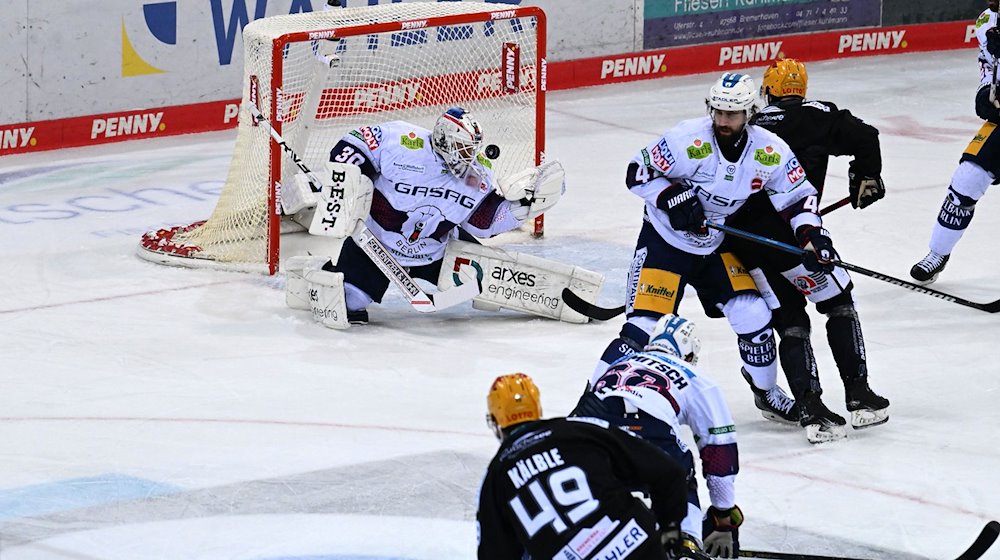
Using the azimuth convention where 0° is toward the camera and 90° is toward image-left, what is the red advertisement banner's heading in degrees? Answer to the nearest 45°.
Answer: approximately 0°

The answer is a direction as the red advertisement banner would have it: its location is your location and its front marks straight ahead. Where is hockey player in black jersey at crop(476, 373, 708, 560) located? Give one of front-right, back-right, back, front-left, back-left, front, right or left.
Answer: front

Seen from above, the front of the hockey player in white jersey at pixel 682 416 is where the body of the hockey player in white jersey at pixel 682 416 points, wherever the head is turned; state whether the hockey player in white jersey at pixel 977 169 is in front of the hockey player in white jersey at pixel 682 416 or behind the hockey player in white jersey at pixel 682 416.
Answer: in front

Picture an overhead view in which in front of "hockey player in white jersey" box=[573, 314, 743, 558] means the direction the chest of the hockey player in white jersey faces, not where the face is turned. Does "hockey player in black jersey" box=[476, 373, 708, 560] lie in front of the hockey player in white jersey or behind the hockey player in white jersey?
behind

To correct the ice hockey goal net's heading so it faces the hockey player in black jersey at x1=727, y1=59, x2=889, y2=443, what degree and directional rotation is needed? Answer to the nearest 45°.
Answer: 0° — it already faces them

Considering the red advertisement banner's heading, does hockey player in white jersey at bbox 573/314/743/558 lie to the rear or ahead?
ahead

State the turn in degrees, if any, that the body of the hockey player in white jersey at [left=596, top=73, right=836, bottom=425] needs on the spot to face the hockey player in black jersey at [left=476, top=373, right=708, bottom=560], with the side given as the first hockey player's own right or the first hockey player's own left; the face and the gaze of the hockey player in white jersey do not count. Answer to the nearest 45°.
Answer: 0° — they already face them

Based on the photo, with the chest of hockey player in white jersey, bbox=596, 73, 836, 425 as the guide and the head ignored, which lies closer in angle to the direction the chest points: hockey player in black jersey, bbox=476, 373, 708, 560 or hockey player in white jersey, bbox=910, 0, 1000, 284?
the hockey player in black jersey

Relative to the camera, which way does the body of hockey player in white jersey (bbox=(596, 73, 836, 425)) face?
toward the camera

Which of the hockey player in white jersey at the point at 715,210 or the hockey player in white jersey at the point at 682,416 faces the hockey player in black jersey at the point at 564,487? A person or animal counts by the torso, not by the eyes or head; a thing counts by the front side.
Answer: the hockey player in white jersey at the point at 715,210

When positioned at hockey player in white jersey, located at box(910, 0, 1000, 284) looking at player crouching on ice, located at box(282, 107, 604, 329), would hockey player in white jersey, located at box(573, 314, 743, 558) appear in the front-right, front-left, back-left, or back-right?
front-left

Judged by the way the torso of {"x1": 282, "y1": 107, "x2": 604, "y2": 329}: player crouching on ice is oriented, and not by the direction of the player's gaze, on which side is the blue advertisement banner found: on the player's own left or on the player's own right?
on the player's own left

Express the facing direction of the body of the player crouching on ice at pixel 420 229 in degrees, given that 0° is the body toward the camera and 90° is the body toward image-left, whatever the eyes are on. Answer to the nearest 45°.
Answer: approximately 315°
